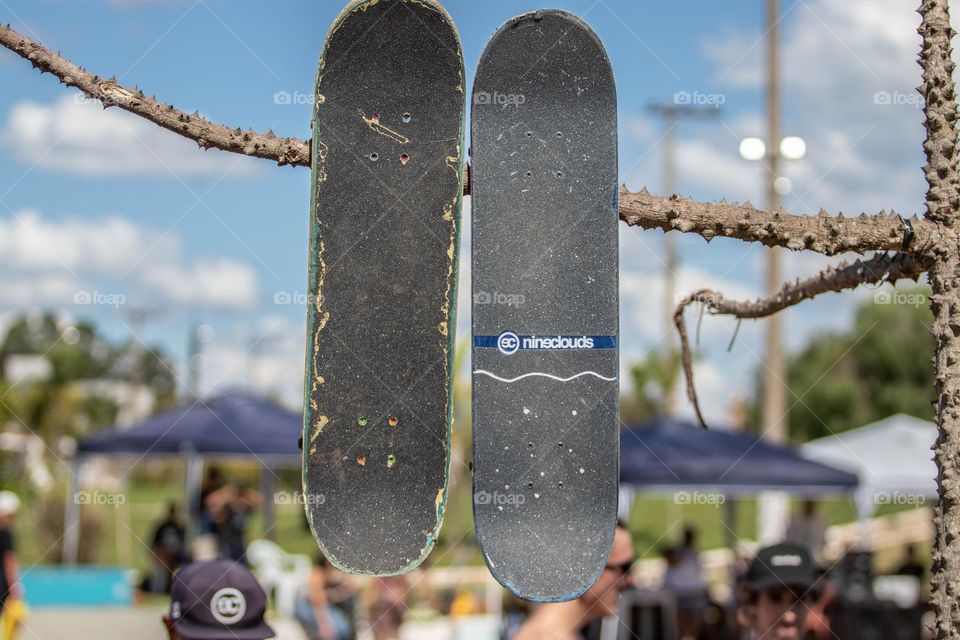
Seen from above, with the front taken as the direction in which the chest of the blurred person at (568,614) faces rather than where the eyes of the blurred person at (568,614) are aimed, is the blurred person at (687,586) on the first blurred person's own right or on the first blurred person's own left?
on the first blurred person's own left

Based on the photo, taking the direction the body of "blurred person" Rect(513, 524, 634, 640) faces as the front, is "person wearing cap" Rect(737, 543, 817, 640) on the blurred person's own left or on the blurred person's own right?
on the blurred person's own left

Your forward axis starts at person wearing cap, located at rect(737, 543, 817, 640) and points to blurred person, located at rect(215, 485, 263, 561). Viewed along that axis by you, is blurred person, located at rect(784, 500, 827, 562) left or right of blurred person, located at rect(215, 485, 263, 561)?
right
